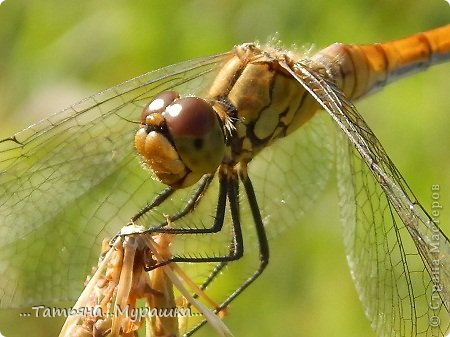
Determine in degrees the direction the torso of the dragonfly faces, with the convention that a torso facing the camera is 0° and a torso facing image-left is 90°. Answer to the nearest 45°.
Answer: approximately 45°
